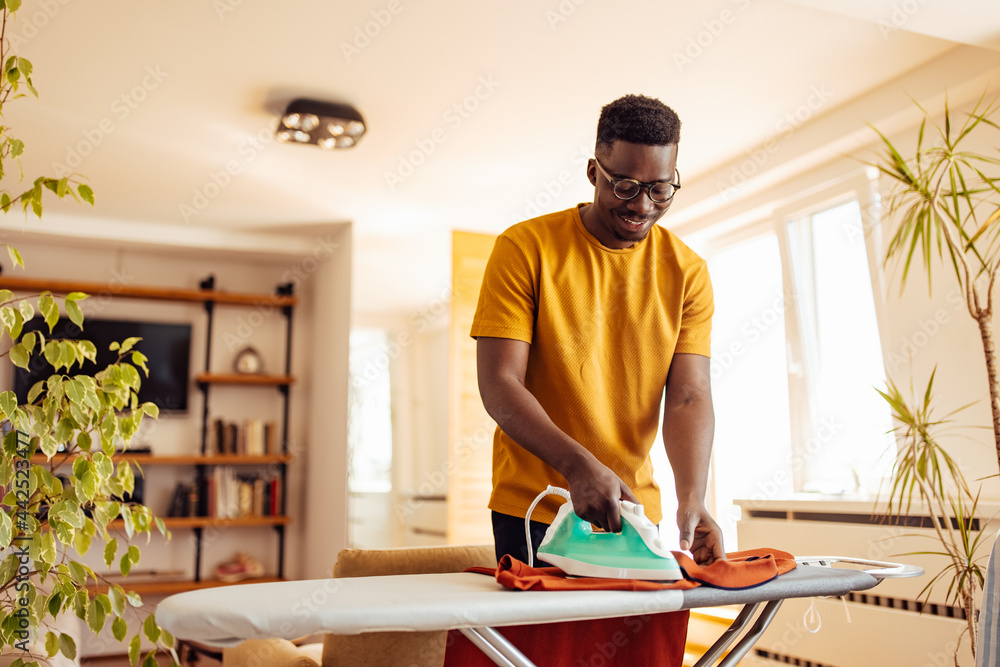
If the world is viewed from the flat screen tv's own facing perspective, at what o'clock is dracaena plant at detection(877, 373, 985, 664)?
The dracaena plant is roughly at 11 o'clock from the flat screen tv.

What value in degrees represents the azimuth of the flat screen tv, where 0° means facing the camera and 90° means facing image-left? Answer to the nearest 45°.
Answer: approximately 0°

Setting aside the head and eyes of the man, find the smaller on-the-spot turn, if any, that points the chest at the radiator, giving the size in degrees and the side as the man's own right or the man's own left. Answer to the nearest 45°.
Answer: approximately 90° to the man's own left

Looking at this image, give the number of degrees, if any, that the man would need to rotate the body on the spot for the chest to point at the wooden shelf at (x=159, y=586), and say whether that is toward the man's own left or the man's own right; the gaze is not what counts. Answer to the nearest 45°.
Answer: approximately 180°

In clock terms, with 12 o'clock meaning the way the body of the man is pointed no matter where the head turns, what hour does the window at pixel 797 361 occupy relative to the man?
The window is roughly at 8 o'clock from the man.

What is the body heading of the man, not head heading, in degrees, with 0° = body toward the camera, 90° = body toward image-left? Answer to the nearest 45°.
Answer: approximately 315°

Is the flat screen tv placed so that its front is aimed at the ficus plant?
yes

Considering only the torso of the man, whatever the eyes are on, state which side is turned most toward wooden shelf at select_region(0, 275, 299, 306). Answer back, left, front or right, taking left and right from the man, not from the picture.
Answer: back
